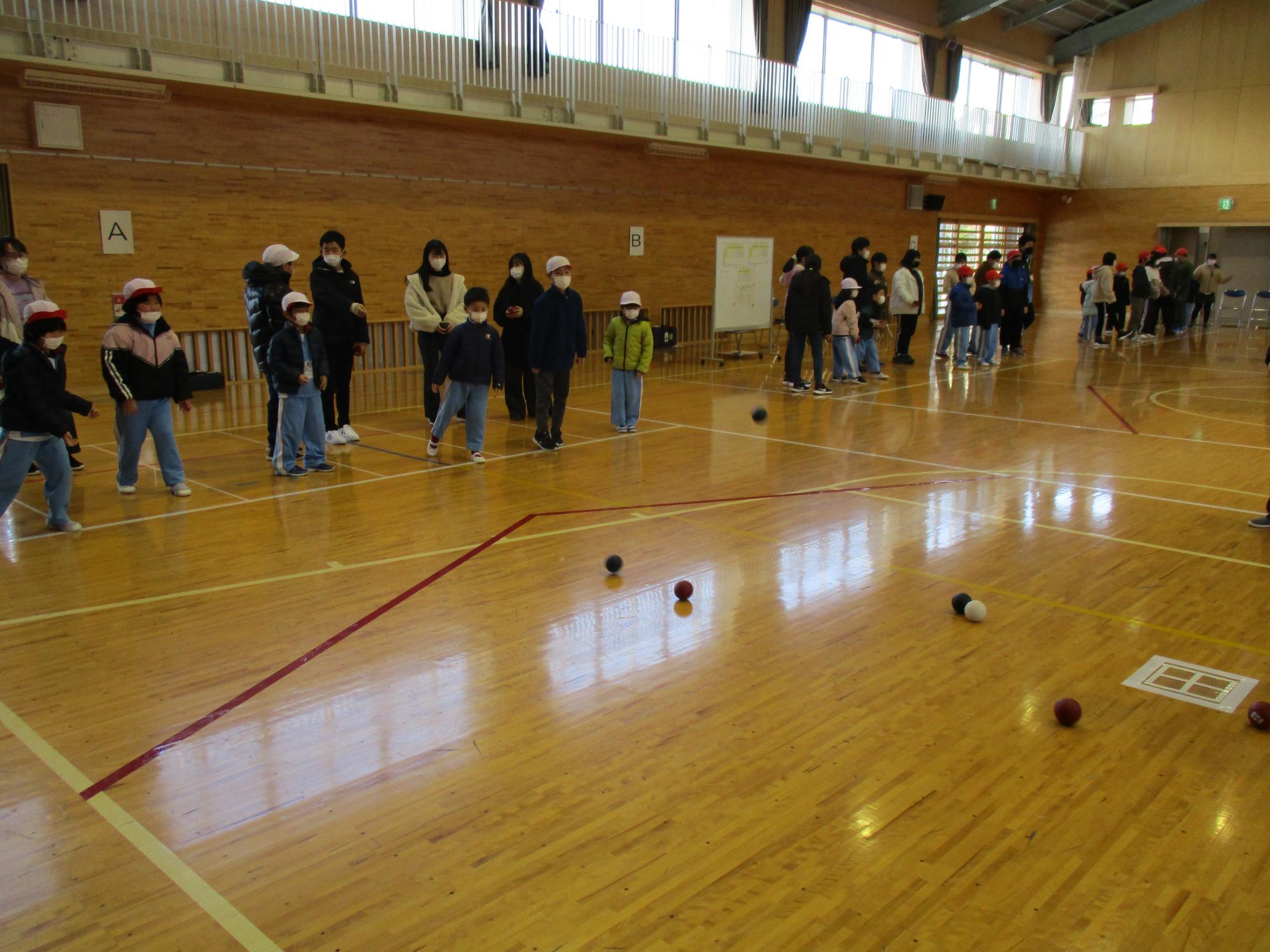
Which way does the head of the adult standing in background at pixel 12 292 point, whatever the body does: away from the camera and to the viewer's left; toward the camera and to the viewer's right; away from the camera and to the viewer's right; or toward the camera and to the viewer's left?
toward the camera and to the viewer's right

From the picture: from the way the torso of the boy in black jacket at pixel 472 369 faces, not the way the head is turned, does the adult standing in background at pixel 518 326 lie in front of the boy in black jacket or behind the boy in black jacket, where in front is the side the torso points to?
behind

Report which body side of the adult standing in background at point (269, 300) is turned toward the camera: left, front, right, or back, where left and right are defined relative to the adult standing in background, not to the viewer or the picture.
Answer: right

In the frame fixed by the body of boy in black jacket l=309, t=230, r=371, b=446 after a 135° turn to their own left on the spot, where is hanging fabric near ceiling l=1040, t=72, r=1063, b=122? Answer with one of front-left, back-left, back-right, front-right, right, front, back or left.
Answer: front-right

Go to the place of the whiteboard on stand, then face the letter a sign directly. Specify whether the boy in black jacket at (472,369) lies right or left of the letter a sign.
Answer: left

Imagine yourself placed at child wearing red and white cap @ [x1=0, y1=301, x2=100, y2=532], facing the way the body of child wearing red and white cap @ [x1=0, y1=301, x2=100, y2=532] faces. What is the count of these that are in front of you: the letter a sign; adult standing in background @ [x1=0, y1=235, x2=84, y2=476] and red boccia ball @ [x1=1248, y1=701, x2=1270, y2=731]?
1

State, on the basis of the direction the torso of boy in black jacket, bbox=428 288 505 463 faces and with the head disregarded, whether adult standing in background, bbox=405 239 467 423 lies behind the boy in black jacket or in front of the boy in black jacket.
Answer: behind

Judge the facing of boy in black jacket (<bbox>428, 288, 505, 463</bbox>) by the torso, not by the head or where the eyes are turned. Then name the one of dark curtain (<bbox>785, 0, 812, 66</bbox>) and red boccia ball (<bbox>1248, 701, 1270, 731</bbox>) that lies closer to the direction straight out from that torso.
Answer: the red boccia ball

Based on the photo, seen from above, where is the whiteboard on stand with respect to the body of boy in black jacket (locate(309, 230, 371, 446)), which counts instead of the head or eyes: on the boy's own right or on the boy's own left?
on the boy's own left
